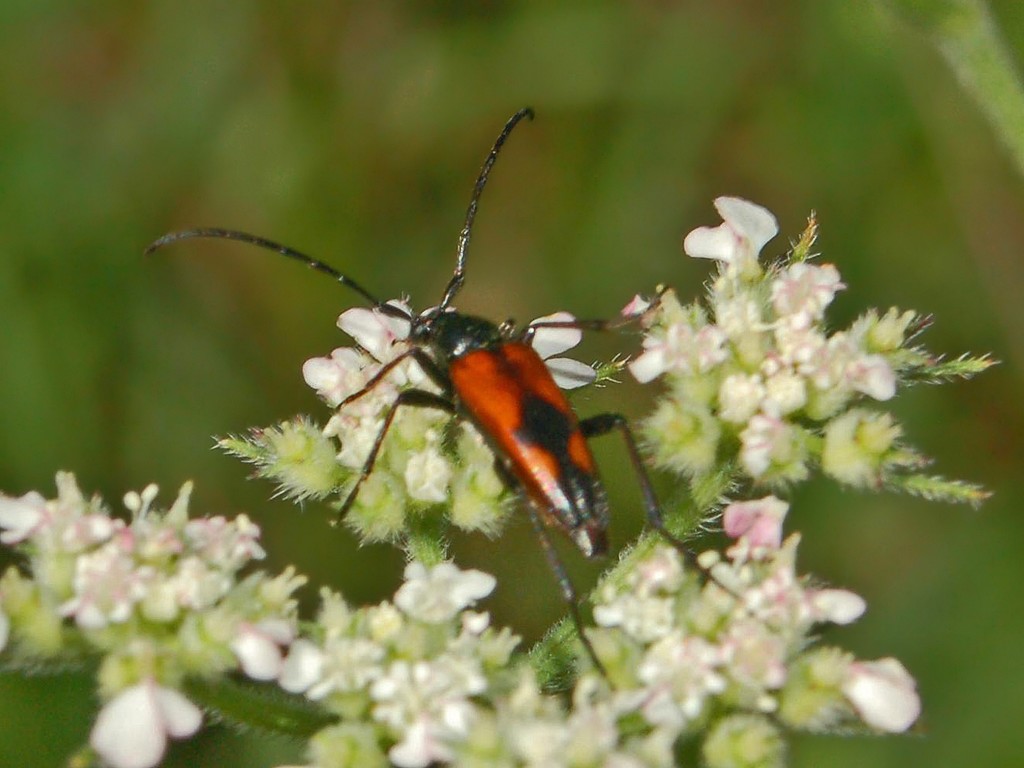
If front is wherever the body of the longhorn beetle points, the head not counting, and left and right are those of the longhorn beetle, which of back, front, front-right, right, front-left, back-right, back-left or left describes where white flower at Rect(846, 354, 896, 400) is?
back-right

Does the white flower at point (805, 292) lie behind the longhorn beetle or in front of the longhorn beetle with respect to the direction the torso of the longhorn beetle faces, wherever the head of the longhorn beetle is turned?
behind

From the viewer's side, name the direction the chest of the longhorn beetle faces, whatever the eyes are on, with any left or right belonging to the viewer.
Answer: facing away from the viewer and to the left of the viewer

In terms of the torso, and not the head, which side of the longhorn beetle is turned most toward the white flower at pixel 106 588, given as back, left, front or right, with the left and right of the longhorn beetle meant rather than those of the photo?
left

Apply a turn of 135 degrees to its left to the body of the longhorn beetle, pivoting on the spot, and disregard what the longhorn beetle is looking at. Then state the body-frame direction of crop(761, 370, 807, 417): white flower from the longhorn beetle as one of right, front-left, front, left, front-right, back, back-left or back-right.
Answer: left
